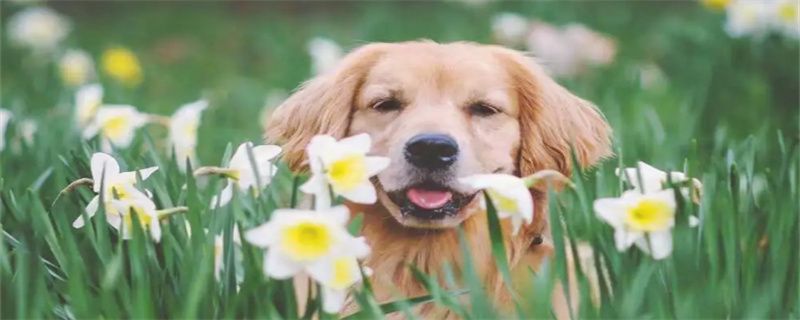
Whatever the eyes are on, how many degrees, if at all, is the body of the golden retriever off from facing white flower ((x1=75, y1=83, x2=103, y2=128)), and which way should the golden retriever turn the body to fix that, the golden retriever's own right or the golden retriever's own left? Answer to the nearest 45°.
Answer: approximately 135° to the golden retriever's own right

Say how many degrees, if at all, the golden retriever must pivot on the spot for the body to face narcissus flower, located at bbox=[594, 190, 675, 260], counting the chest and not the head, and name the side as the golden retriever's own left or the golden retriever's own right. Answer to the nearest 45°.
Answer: approximately 45° to the golden retriever's own left

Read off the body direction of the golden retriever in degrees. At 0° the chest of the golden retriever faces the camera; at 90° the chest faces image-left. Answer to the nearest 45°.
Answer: approximately 0°

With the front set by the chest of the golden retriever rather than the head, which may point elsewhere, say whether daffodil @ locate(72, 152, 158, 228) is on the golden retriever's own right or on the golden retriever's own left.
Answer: on the golden retriever's own right

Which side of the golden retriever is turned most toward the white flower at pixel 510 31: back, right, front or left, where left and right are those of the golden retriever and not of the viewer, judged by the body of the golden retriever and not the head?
back

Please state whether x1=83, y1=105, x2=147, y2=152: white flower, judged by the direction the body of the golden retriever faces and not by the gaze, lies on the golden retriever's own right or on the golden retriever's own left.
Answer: on the golden retriever's own right

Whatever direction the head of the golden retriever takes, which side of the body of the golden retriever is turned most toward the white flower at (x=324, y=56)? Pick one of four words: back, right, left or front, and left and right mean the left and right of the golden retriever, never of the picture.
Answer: back
